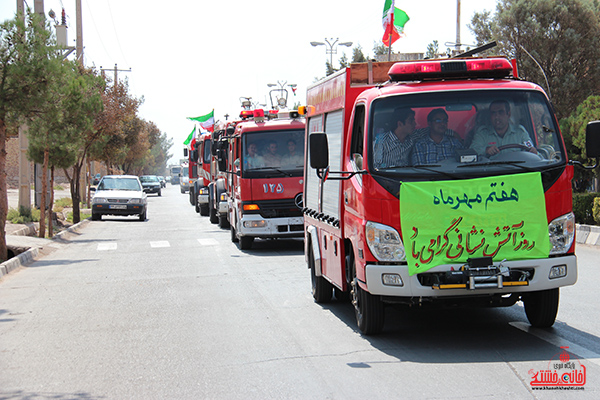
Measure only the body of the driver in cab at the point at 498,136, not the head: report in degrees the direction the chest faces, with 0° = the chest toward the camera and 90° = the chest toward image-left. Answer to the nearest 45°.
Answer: approximately 0°

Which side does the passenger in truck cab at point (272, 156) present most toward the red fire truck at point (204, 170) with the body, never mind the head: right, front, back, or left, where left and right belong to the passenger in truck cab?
back

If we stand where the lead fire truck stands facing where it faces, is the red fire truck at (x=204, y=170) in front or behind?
behind

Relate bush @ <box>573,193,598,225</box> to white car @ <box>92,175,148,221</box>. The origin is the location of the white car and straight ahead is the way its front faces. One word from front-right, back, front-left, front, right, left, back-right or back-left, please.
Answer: front-left

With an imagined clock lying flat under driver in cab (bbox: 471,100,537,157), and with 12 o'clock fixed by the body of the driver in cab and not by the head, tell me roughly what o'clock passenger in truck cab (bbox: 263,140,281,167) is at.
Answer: The passenger in truck cab is roughly at 5 o'clock from the driver in cab.

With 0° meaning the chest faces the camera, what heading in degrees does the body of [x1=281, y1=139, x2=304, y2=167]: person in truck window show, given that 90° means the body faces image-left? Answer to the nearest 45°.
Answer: approximately 0°

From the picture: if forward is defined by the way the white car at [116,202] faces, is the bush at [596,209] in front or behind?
in front

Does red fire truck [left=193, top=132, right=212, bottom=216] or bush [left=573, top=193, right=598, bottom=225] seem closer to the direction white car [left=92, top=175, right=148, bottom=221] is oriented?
the bush

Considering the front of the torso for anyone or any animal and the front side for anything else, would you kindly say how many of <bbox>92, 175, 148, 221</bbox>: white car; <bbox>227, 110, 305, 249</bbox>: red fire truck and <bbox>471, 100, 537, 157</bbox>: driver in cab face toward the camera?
3

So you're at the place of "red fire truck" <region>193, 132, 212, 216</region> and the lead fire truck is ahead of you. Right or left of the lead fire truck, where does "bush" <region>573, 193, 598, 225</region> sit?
left
